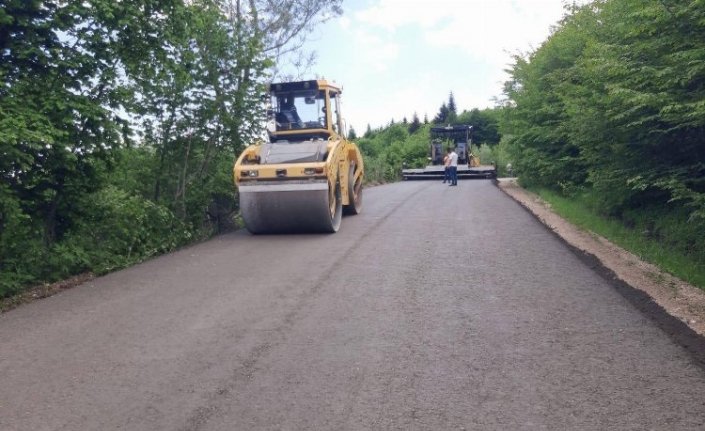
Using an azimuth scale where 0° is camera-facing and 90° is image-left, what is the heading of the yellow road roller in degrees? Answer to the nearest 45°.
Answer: approximately 0°

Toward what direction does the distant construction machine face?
away from the camera

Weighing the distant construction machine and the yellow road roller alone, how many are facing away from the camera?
1

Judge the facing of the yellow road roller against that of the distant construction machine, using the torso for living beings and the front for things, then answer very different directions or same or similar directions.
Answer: very different directions

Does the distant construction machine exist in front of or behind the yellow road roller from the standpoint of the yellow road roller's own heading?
behind

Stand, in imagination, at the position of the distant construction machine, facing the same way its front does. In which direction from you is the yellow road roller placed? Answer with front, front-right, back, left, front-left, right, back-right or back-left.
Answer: back

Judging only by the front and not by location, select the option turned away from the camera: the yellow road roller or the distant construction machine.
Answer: the distant construction machine
